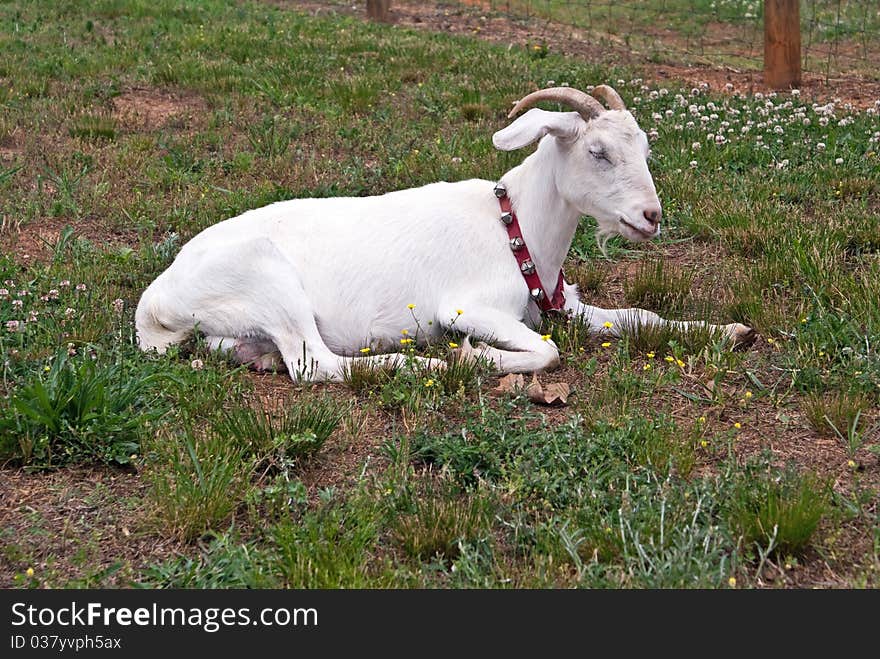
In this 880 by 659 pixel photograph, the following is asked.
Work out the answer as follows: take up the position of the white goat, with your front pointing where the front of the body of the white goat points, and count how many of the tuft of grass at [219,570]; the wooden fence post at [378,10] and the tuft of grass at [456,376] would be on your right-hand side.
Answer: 2

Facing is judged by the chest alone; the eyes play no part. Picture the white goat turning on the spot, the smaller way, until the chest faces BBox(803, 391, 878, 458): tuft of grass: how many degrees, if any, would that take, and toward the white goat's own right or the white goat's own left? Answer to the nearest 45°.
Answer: approximately 45° to the white goat's own right

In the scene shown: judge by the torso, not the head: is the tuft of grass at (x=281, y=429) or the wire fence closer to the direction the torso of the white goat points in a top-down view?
the wire fence

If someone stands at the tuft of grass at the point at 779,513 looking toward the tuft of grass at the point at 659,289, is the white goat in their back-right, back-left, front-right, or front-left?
front-left

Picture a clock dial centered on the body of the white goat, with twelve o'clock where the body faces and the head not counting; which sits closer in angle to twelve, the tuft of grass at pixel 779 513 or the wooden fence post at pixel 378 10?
the tuft of grass

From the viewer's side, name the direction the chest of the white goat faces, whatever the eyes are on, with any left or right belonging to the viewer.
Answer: facing to the right of the viewer

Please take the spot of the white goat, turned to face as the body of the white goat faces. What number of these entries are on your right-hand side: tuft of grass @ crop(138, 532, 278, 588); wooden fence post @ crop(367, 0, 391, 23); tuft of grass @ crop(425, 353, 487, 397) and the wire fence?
2

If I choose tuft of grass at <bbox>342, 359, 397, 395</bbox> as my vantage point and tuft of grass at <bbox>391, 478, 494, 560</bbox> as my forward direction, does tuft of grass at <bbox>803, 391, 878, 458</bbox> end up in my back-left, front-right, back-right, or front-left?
front-left

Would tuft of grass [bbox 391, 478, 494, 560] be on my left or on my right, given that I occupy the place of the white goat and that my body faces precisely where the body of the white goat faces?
on my right

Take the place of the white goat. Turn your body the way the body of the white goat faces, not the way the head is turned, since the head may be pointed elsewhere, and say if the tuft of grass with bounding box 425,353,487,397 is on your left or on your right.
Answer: on your right

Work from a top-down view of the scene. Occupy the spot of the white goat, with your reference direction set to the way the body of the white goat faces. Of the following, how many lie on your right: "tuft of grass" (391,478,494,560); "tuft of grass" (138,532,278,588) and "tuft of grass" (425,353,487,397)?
3

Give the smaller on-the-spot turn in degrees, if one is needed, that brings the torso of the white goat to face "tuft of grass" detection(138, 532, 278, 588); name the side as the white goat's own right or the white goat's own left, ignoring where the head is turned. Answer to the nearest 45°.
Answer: approximately 90° to the white goat's own right

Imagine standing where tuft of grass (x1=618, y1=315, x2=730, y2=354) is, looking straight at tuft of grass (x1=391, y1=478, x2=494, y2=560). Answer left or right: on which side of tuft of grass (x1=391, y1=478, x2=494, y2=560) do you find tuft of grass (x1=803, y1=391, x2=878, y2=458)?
left

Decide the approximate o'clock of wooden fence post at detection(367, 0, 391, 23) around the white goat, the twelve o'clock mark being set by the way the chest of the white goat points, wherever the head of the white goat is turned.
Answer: The wooden fence post is roughly at 9 o'clock from the white goat.

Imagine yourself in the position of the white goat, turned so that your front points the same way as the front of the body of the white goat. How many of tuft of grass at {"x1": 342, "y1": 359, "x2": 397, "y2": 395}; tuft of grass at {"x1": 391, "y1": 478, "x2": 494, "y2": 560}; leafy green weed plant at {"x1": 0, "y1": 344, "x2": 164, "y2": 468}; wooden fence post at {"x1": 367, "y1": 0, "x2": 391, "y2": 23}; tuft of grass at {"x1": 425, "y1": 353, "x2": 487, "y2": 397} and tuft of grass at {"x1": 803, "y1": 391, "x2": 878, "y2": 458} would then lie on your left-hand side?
1

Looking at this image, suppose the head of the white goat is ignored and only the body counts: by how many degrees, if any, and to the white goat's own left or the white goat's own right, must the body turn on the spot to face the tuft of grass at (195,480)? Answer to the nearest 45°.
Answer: approximately 90° to the white goat's own right

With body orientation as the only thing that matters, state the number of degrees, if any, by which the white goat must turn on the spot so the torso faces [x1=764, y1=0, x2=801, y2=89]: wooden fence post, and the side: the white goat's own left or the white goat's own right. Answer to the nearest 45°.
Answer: approximately 45° to the white goat's own left
